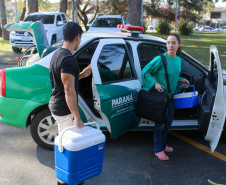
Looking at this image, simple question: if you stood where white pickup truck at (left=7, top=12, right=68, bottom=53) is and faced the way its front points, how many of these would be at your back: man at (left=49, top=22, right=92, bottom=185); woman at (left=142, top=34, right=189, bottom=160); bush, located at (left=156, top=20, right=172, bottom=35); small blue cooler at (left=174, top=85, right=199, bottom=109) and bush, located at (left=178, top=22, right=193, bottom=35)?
2

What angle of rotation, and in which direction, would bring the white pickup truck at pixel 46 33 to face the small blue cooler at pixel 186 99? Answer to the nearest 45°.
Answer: approximately 45° to its left

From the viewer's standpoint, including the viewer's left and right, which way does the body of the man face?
facing away from the viewer and to the right of the viewer

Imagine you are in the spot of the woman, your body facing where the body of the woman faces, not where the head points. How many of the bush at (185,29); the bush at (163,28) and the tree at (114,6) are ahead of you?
0

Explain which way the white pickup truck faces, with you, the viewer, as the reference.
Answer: facing the viewer and to the left of the viewer

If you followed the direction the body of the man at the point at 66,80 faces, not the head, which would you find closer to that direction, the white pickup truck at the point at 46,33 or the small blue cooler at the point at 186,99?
the small blue cooler

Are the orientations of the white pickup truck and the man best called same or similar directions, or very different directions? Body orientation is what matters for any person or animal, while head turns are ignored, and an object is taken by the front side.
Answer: very different directions

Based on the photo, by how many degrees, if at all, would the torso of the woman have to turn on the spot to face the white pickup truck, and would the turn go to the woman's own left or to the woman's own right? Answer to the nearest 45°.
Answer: approximately 180°

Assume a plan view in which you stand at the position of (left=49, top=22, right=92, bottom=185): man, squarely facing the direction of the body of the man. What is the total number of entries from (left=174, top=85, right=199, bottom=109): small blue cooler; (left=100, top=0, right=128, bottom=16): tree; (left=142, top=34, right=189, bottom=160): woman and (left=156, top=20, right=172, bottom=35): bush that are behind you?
0

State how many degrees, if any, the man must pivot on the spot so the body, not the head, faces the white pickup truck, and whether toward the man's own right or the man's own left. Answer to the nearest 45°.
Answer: approximately 45° to the man's own left
